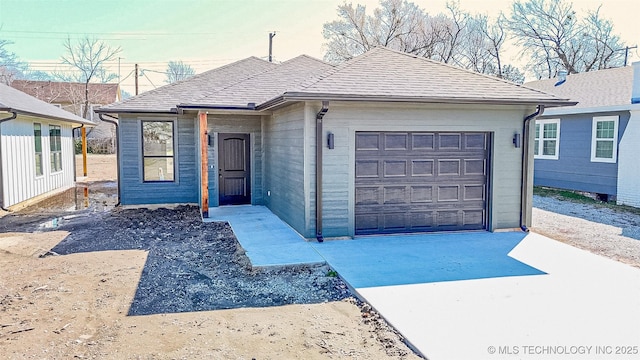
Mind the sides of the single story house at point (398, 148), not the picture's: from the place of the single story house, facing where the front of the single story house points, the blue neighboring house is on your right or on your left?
on your left

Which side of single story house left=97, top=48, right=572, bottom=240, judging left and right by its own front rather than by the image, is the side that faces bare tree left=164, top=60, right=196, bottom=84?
back

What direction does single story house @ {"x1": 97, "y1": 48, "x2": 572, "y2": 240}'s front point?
toward the camera

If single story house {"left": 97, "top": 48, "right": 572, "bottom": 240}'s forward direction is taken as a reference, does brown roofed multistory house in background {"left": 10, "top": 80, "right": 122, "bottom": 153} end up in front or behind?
behind

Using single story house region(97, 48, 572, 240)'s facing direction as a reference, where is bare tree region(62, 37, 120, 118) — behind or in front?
behind

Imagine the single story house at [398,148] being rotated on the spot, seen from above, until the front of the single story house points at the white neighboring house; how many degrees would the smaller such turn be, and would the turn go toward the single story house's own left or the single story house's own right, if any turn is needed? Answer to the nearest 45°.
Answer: approximately 135° to the single story house's own right

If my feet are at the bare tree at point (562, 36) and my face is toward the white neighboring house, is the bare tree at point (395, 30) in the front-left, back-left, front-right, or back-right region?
front-right

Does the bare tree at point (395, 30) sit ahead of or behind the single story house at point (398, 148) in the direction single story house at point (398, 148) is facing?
behind

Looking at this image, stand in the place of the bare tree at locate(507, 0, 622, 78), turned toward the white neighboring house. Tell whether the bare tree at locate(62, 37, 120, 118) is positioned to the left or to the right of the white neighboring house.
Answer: right

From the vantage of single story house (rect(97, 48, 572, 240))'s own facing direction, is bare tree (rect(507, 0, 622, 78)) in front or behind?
behind
